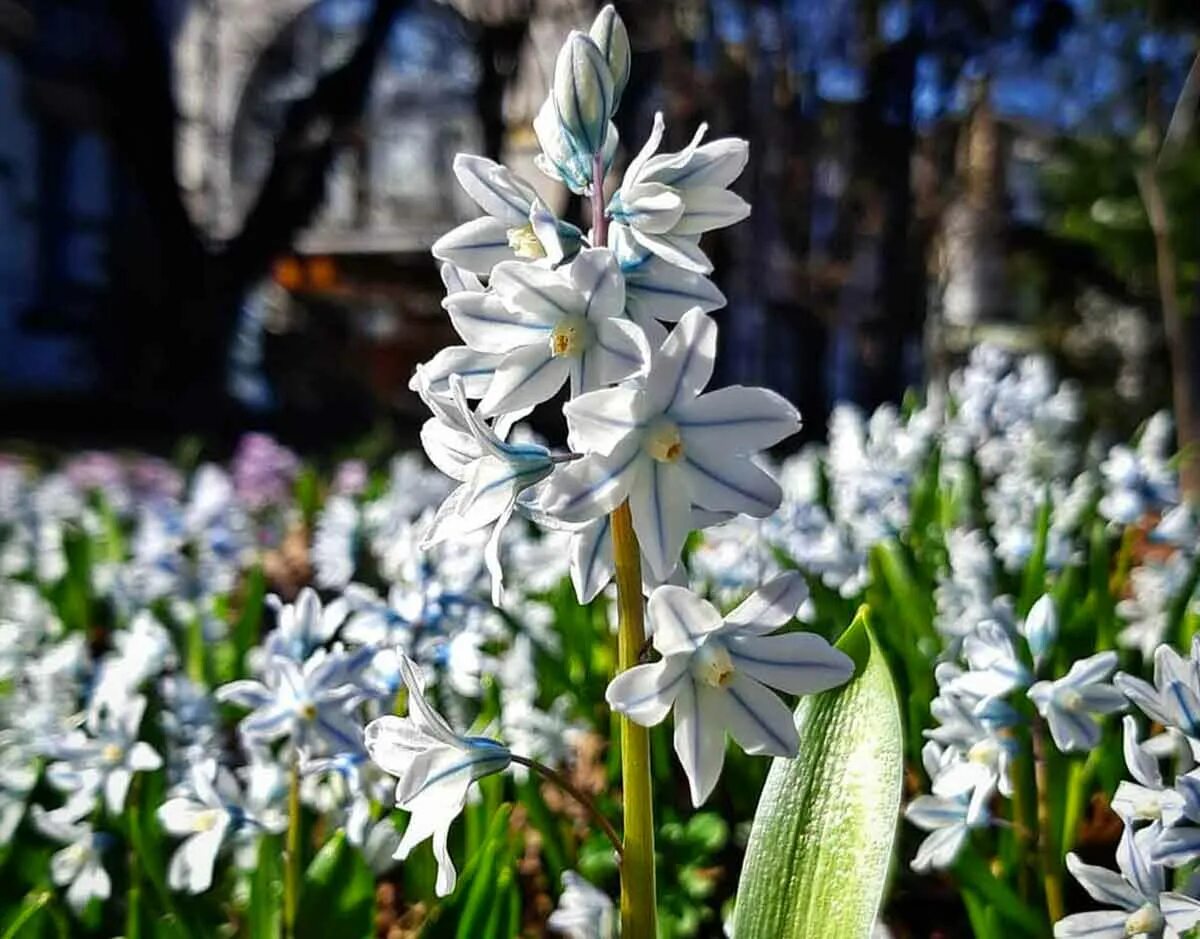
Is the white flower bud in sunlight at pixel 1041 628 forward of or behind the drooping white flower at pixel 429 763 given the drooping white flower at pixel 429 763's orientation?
behind

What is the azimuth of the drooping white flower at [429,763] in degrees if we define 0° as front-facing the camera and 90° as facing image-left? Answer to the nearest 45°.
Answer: approximately 90°
